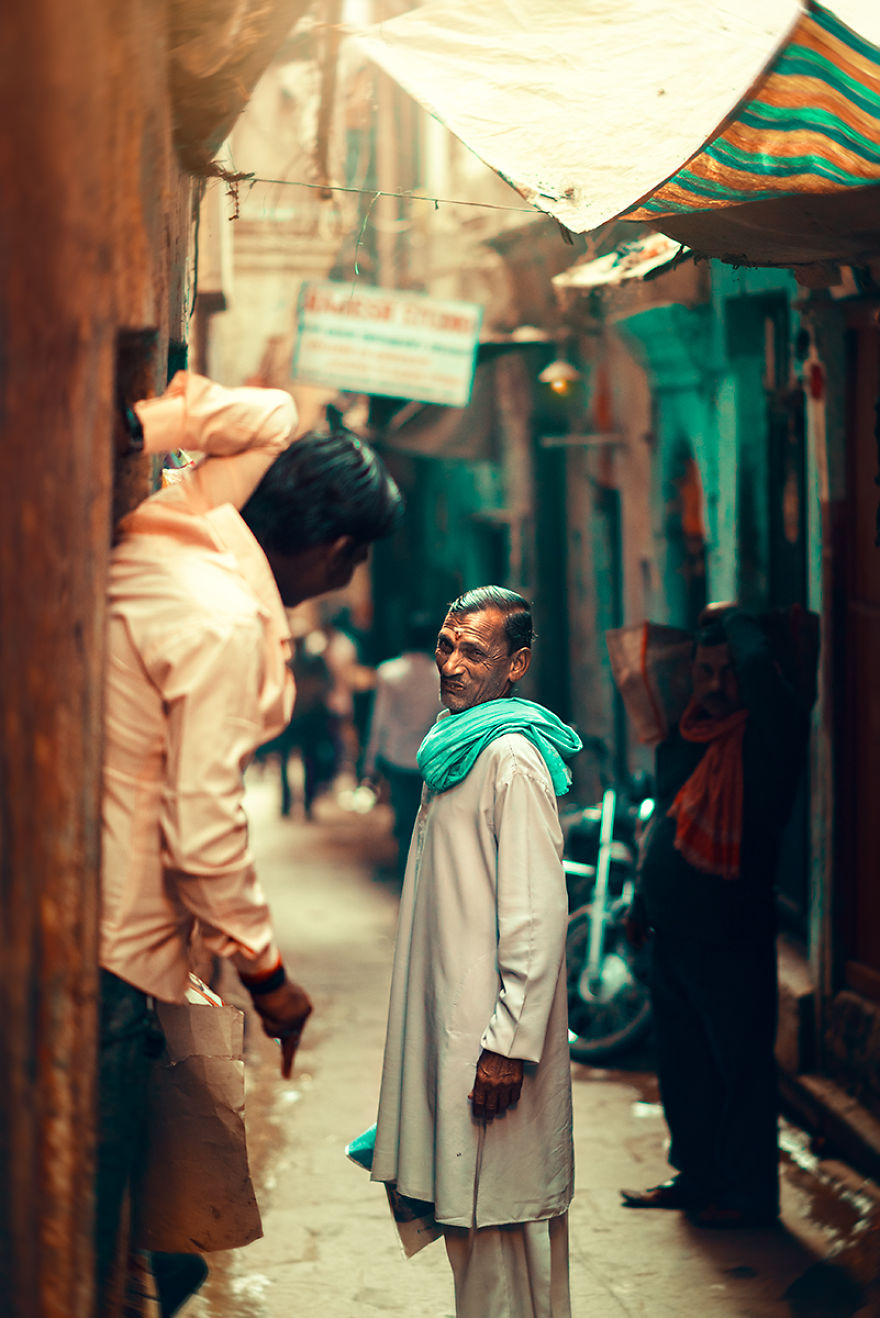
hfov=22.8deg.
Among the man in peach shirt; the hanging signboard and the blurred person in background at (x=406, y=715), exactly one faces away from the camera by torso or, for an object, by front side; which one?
the blurred person in background

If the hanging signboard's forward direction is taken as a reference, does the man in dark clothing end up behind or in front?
in front

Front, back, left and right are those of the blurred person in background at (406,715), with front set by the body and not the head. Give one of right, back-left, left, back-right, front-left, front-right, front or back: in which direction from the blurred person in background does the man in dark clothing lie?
back

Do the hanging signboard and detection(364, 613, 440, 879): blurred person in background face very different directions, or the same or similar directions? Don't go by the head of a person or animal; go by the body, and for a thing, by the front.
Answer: very different directions

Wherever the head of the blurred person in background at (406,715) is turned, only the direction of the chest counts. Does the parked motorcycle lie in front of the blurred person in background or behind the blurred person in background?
behind

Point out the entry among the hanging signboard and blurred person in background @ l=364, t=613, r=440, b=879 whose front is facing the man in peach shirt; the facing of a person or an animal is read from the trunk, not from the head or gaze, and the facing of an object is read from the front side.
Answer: the hanging signboard

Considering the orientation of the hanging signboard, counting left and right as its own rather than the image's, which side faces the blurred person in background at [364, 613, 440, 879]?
back

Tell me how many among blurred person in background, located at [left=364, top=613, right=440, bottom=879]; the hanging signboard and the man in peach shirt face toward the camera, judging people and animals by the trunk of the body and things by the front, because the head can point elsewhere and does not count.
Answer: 1

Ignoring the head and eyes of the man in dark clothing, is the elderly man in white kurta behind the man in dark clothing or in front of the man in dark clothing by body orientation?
in front

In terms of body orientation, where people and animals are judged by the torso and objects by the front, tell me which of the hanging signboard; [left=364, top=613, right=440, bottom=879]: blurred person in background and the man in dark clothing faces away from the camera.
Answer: the blurred person in background

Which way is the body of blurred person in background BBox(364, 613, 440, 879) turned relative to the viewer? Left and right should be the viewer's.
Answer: facing away from the viewer
